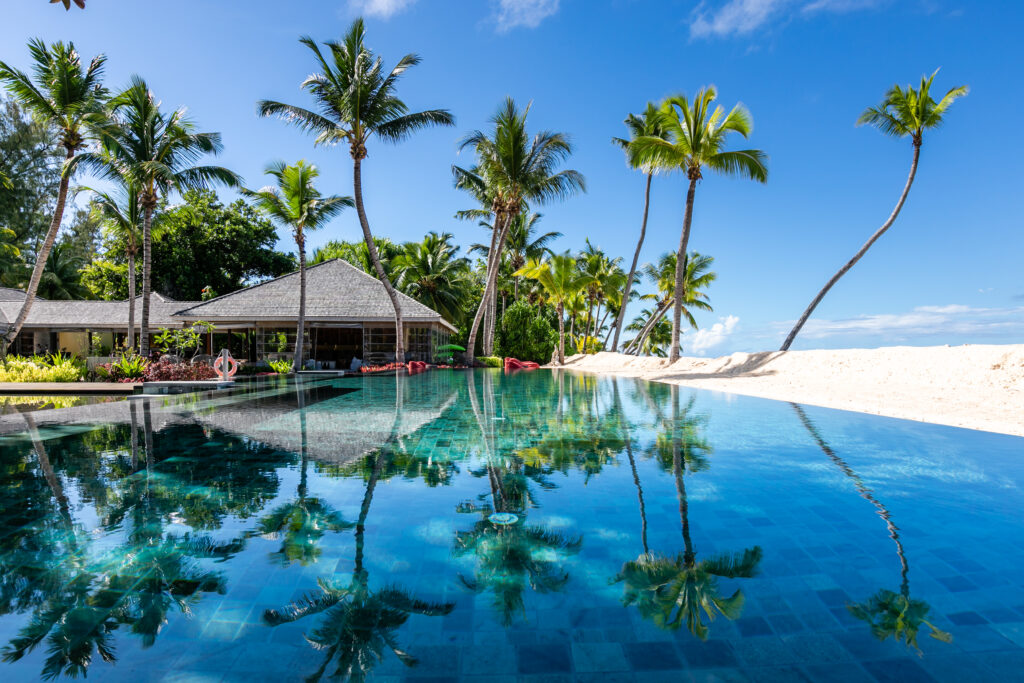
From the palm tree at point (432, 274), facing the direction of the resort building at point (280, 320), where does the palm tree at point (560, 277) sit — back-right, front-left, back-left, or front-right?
back-left

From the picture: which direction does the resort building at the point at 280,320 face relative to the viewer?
toward the camera

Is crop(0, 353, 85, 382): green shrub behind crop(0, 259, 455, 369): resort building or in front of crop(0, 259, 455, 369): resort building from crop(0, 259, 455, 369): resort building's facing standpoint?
in front

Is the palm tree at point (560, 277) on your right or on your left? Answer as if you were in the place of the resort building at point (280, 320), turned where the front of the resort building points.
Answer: on your left

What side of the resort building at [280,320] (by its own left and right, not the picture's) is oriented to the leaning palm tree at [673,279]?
left

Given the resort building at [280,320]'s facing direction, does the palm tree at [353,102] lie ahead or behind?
ahead

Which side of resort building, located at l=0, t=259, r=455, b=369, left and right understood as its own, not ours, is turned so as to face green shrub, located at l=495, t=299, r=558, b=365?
left

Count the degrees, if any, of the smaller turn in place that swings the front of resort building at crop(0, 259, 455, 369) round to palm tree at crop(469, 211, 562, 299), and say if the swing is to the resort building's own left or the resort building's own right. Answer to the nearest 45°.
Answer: approximately 90° to the resort building's own left
